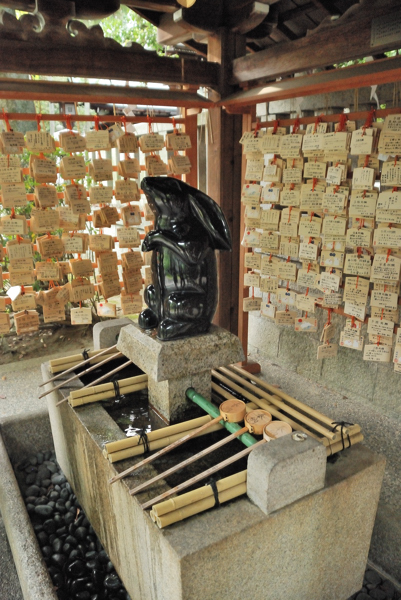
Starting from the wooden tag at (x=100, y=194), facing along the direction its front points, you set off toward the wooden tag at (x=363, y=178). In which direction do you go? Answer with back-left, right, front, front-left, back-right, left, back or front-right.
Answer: front-left

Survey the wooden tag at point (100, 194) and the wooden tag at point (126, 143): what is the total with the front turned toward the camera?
2

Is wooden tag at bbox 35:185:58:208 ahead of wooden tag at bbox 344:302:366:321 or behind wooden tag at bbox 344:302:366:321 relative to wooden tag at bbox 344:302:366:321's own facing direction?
ahead

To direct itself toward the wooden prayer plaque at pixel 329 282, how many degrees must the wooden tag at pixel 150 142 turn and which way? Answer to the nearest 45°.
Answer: approximately 45° to its left

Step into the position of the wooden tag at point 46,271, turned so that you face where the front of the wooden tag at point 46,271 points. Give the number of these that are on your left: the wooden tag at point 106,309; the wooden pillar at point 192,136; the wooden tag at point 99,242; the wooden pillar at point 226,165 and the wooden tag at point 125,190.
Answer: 5

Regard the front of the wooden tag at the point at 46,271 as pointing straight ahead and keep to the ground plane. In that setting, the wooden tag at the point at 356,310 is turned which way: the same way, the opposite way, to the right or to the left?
to the right
